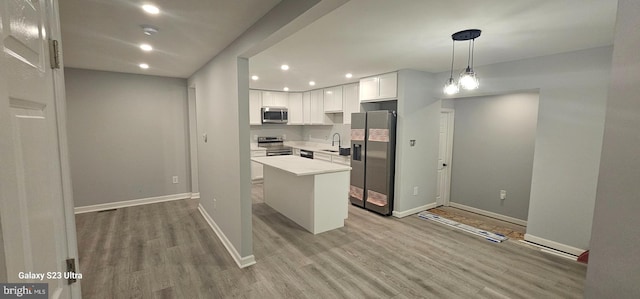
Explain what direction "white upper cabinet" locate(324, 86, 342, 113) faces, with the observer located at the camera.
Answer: facing the viewer and to the left of the viewer

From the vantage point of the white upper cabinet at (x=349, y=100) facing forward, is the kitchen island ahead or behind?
ahead

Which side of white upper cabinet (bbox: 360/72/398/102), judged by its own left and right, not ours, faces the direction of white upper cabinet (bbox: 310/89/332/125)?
right

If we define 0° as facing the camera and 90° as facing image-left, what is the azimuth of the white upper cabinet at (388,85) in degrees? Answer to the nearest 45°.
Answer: approximately 45°

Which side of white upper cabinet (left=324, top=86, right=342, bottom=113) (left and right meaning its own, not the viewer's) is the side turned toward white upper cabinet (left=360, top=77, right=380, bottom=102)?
left

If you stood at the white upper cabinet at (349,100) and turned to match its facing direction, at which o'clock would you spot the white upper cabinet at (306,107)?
the white upper cabinet at (306,107) is roughly at 3 o'clock from the white upper cabinet at (349,100).

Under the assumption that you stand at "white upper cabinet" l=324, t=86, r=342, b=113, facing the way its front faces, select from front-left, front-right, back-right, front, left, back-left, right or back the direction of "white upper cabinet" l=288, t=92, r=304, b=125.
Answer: right

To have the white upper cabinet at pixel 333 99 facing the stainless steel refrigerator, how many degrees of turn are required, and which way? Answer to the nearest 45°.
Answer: approximately 90° to its left

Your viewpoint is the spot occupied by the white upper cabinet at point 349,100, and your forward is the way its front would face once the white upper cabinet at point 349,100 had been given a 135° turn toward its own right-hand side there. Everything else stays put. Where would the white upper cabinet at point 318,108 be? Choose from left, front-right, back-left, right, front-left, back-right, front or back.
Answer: front-left

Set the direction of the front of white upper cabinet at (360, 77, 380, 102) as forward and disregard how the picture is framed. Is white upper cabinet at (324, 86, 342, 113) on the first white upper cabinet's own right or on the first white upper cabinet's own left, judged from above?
on the first white upper cabinet's own right

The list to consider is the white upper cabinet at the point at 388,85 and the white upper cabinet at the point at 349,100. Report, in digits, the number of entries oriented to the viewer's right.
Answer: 0
